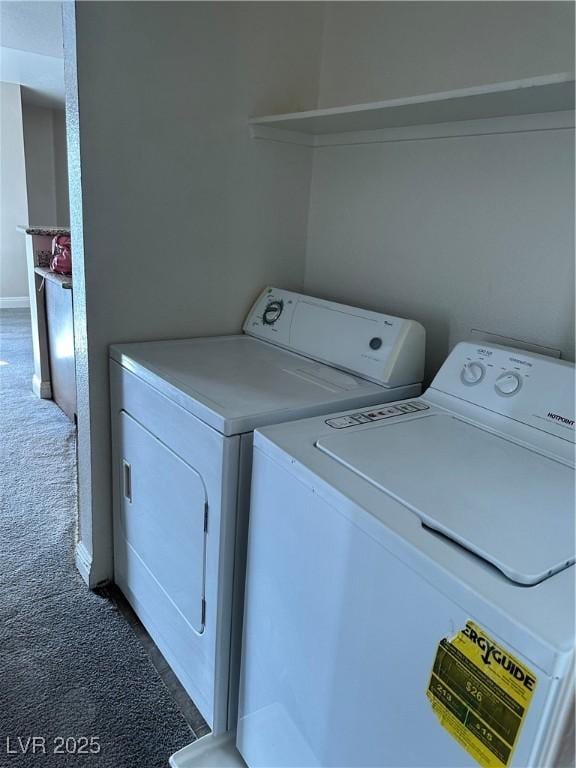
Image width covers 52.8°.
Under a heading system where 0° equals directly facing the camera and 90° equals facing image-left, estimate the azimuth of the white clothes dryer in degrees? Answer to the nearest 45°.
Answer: approximately 45°

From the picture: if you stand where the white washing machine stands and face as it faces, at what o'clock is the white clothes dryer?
The white clothes dryer is roughly at 3 o'clock from the white washing machine.

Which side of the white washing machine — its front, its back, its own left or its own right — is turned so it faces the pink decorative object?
right

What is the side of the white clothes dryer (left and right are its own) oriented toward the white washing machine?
left
